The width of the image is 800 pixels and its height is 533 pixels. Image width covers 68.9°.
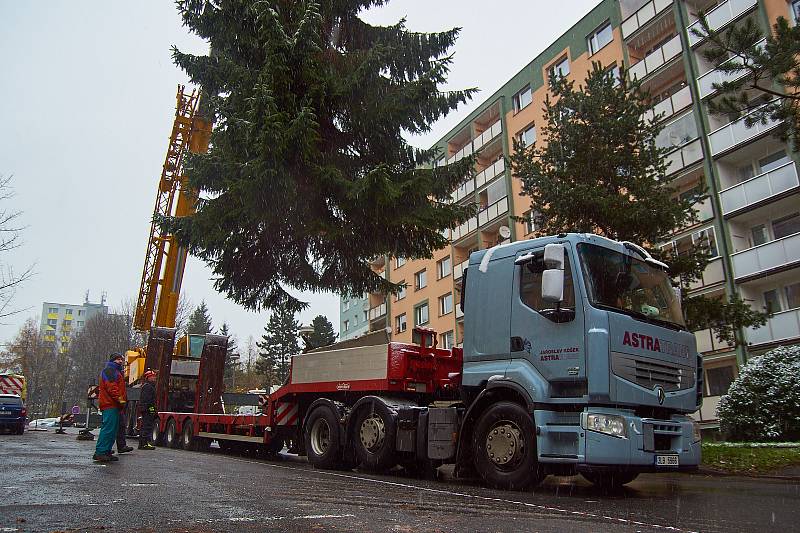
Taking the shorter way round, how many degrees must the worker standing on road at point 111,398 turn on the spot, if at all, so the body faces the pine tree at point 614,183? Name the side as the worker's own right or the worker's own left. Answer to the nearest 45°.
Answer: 0° — they already face it

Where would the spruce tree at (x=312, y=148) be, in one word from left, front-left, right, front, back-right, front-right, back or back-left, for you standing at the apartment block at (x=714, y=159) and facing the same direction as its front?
front

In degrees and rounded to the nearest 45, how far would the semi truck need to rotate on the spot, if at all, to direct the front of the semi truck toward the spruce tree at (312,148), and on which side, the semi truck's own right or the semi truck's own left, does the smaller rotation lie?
approximately 180°

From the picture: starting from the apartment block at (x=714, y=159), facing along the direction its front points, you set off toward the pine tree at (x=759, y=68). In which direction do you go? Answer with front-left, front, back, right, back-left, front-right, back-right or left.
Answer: front-left

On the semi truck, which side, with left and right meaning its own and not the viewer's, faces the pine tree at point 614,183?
left

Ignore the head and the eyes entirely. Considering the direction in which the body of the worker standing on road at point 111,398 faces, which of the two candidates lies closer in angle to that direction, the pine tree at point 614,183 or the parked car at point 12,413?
the pine tree

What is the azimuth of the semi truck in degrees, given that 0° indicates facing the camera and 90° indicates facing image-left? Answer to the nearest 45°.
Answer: approximately 315°

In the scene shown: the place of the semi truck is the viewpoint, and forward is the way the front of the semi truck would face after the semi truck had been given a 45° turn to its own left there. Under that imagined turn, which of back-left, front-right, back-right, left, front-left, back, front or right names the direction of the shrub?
front-left

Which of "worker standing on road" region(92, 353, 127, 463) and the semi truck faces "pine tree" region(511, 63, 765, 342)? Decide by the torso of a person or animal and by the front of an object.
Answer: the worker standing on road

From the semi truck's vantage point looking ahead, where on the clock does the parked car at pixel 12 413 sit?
The parked car is roughly at 6 o'clock from the semi truck.

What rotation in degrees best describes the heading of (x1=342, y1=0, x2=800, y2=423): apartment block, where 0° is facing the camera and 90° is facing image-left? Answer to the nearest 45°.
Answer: approximately 45°

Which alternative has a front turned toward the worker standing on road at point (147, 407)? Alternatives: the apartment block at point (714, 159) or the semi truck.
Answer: the apartment block

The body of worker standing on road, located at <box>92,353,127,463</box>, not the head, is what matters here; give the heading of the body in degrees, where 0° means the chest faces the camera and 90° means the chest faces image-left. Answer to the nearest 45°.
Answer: approximately 270°
